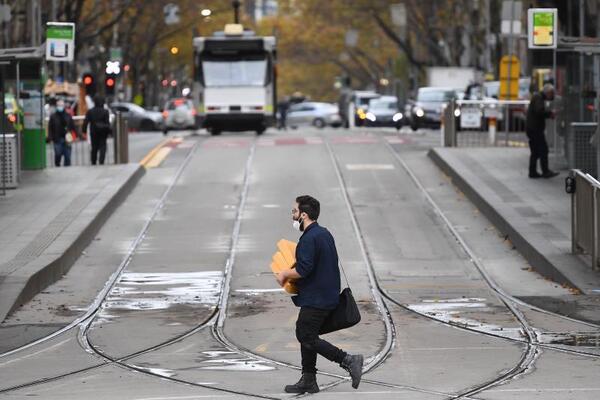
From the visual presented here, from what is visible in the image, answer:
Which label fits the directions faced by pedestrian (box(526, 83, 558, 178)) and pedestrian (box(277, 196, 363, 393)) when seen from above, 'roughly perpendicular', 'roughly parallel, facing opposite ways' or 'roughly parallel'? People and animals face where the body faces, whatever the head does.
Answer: roughly parallel, facing opposite ways

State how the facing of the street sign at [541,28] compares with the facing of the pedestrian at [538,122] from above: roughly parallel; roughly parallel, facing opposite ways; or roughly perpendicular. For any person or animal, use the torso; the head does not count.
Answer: roughly perpendicular

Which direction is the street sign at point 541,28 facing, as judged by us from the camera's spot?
facing the viewer

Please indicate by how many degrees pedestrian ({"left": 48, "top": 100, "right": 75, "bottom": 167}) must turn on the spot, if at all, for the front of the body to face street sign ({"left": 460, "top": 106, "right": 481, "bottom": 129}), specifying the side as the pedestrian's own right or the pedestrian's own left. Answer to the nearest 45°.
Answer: approximately 90° to the pedestrian's own left

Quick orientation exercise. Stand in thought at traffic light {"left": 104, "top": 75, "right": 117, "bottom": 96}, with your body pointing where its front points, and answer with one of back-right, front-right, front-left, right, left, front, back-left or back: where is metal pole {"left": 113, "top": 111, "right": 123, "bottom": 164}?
front

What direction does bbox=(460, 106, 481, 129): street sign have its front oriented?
toward the camera

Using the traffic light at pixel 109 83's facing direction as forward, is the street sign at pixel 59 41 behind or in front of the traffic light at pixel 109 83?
in front

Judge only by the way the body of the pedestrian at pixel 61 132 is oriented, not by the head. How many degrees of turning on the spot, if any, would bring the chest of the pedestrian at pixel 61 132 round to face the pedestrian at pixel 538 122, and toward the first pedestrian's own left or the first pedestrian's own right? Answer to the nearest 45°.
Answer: approximately 45° to the first pedestrian's own left

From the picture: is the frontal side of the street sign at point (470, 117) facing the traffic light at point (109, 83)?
no

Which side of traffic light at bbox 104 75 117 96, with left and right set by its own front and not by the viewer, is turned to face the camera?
front

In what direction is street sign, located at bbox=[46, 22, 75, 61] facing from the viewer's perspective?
toward the camera
